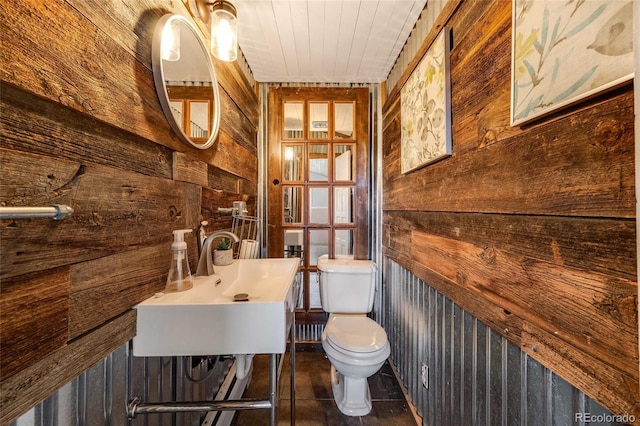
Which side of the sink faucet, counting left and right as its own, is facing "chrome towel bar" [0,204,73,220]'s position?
right

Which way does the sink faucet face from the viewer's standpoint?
to the viewer's right

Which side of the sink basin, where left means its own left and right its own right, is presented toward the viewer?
right

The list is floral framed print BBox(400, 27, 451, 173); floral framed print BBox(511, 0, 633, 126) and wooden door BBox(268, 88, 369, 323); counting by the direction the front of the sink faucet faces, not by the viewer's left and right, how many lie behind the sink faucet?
0

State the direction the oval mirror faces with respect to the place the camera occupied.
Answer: facing the viewer and to the right of the viewer

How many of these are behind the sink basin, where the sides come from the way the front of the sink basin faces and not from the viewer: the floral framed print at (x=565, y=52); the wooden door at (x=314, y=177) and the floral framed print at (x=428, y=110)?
0

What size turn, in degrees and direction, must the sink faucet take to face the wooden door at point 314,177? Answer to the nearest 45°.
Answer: approximately 45° to its left

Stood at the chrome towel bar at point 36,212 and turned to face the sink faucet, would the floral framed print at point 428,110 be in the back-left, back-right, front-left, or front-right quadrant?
front-right

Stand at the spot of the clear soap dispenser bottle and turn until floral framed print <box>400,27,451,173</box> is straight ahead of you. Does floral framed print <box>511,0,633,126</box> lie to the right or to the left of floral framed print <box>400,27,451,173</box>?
right

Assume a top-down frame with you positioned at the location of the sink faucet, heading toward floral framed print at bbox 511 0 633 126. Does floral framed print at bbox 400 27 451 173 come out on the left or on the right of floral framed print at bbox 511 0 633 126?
left

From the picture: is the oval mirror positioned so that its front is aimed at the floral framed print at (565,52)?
yes

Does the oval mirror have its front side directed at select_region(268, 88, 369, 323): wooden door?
no
